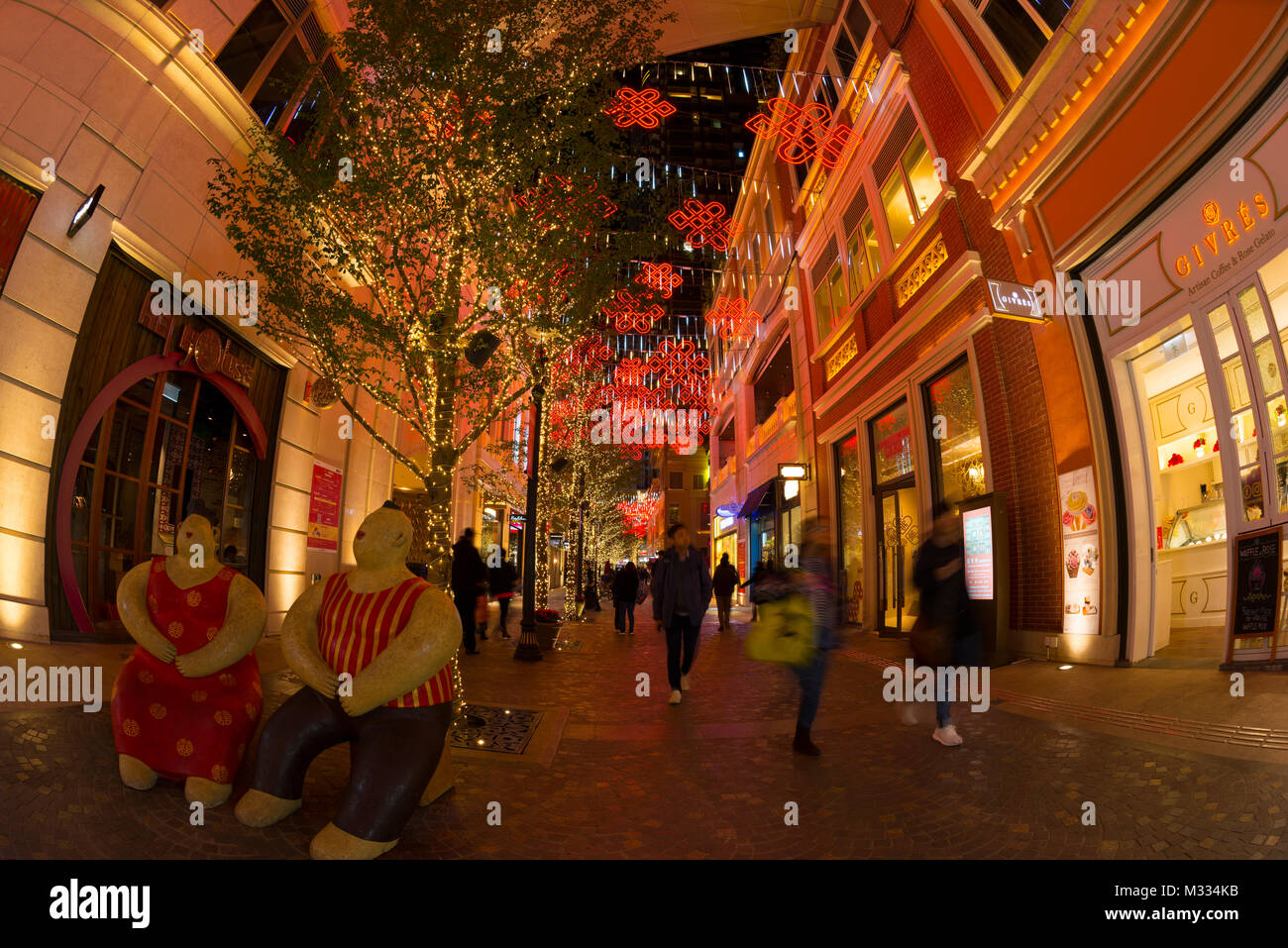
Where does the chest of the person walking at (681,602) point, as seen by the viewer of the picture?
toward the camera

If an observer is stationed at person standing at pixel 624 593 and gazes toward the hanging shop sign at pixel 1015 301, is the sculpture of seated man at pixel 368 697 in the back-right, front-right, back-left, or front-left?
front-right

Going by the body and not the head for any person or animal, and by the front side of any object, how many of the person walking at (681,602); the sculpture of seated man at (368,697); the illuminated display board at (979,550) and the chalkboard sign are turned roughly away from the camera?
0

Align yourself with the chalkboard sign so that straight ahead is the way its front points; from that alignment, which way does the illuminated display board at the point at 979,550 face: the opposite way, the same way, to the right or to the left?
the same way

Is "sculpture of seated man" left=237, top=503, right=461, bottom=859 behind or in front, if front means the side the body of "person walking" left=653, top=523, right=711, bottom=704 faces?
in front

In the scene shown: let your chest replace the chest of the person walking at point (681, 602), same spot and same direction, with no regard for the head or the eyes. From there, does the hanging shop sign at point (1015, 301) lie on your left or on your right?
on your left

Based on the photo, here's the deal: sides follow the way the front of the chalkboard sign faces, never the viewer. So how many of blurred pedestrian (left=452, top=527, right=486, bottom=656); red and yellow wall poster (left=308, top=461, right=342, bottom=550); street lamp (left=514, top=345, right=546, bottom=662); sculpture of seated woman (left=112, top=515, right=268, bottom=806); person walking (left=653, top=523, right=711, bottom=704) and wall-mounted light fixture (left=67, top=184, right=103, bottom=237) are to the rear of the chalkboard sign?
0

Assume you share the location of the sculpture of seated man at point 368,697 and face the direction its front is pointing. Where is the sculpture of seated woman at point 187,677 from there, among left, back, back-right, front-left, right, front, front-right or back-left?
right

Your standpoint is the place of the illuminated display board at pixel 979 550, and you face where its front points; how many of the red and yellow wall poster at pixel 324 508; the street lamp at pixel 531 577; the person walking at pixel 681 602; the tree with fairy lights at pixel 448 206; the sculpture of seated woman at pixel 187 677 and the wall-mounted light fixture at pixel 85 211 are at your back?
0

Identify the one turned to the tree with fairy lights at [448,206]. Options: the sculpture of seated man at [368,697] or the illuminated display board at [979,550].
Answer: the illuminated display board

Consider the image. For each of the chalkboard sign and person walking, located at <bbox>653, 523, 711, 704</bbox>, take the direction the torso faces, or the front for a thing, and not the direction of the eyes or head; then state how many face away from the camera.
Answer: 0
